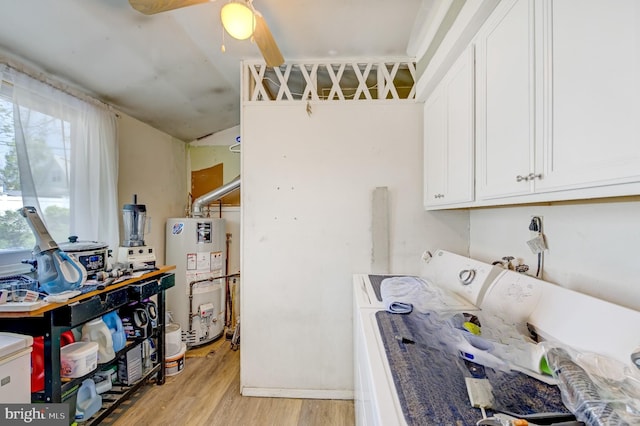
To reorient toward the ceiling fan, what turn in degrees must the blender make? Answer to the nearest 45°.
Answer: approximately 45° to its right

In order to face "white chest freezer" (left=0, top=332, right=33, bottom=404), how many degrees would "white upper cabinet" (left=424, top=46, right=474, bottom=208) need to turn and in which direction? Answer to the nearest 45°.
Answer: approximately 45° to its left

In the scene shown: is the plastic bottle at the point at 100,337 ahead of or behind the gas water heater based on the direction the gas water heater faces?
ahead

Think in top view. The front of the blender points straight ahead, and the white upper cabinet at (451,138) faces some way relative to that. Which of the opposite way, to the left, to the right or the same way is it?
the opposite way

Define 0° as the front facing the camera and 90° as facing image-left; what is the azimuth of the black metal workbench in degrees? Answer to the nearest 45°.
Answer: approximately 315°

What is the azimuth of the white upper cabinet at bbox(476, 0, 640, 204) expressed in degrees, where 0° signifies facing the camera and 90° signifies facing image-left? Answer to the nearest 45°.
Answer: approximately 45°

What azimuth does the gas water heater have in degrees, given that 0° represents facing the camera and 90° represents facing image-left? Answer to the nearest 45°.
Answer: approximately 0°

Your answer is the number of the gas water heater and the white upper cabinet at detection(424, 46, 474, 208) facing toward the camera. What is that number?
1

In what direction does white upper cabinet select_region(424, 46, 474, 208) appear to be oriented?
to the viewer's left

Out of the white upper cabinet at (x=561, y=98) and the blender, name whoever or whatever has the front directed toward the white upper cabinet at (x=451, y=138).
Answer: the blender

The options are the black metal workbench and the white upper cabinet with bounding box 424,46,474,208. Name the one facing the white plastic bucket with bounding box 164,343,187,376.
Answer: the white upper cabinet

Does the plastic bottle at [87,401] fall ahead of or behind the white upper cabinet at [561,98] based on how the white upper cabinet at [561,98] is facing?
ahead
